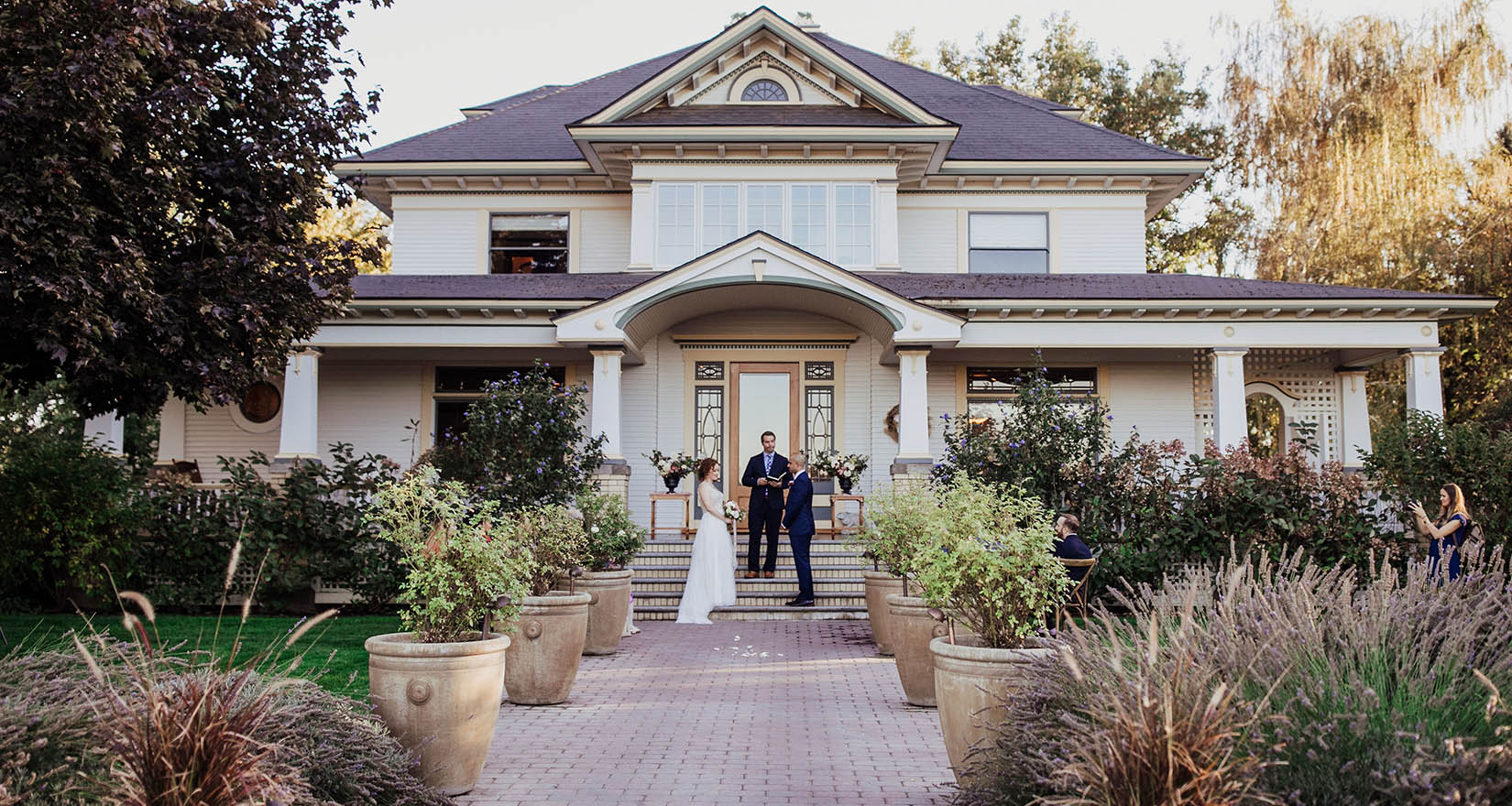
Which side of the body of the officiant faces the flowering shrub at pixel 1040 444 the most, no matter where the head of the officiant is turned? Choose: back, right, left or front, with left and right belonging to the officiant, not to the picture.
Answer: left

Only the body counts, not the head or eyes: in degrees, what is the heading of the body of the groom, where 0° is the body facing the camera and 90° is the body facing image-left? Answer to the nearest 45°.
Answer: approximately 90°

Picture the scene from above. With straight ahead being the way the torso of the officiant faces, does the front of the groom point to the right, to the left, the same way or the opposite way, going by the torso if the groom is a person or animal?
to the right

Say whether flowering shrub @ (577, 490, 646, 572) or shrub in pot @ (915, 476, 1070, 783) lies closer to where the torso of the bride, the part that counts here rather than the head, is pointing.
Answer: the shrub in pot

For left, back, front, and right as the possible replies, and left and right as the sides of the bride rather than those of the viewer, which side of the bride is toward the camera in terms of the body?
right

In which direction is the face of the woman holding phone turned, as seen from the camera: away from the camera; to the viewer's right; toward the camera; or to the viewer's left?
to the viewer's left

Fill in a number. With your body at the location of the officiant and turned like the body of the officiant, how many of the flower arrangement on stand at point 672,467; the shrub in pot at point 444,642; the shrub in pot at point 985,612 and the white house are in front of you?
2

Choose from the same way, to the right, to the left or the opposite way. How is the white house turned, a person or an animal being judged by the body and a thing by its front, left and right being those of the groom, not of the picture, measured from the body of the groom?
to the left

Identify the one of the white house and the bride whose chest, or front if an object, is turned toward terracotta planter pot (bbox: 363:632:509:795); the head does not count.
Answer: the white house

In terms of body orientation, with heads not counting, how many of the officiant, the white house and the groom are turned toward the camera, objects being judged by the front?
2

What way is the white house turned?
toward the camera

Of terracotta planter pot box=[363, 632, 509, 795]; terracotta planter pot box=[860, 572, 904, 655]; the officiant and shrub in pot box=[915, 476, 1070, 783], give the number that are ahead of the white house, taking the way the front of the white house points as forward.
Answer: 4

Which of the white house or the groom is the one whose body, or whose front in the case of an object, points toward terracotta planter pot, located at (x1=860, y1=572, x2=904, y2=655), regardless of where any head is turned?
the white house

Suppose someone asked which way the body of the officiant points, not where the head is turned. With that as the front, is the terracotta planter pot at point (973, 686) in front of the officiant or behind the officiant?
in front

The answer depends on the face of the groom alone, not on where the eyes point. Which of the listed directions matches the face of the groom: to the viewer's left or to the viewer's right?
to the viewer's left

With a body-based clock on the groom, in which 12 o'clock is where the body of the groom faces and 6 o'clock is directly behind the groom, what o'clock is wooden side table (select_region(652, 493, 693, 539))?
The wooden side table is roughly at 2 o'clock from the groom.
